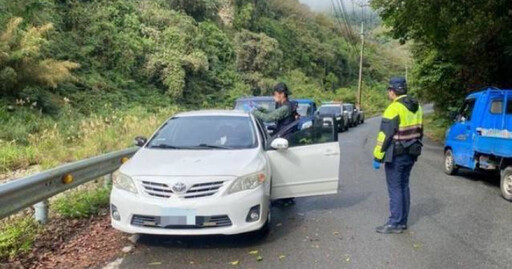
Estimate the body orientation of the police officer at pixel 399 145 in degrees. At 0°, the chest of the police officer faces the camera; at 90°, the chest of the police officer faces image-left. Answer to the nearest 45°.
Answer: approximately 135°

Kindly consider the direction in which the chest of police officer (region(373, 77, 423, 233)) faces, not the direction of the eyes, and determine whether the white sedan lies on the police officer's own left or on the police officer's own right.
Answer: on the police officer's own left

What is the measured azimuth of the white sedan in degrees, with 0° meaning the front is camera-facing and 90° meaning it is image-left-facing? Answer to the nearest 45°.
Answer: approximately 0°

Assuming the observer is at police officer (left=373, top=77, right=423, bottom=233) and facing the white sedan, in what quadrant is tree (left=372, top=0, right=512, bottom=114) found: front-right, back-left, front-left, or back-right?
back-right

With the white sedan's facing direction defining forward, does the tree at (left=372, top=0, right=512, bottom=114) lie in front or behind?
behind

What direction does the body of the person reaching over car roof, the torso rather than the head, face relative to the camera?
to the viewer's left
